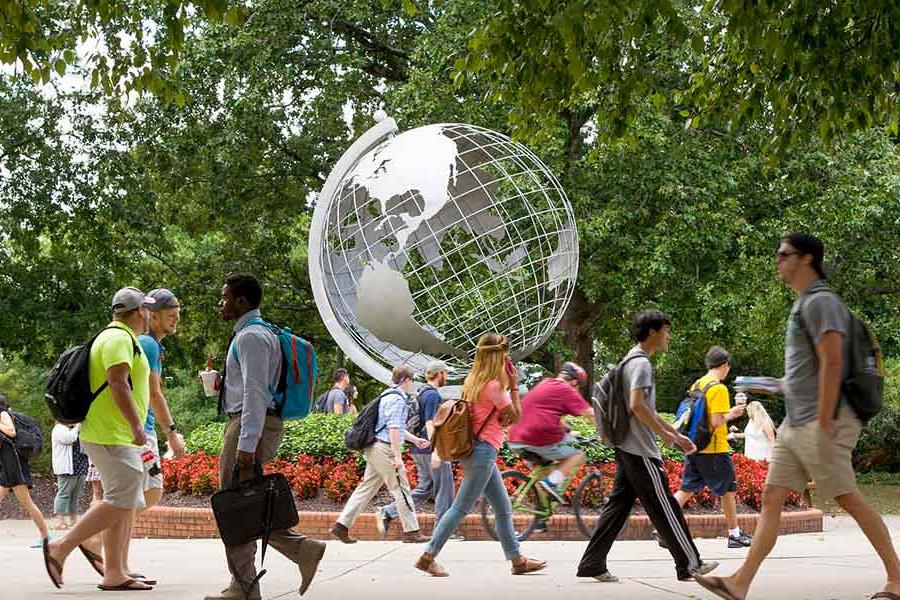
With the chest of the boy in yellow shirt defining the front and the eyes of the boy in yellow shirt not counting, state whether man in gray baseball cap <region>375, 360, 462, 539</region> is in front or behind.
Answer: behind

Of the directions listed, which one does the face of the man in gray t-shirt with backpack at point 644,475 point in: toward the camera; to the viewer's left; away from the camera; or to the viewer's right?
to the viewer's right

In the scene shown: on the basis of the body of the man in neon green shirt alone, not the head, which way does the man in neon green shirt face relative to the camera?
to the viewer's right

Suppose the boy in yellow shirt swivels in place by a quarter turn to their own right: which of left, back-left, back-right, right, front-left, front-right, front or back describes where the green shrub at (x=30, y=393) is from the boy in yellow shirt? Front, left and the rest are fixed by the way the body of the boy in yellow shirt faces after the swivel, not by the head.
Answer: back-right

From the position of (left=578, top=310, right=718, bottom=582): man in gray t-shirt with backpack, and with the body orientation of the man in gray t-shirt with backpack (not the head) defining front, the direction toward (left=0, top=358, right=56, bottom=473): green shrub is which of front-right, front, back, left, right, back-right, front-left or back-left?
back-left

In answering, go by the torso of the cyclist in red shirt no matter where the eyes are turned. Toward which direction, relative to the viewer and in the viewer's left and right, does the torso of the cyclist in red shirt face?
facing to the right of the viewer

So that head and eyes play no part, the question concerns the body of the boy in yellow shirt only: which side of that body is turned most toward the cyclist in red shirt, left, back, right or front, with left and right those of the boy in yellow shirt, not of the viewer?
back

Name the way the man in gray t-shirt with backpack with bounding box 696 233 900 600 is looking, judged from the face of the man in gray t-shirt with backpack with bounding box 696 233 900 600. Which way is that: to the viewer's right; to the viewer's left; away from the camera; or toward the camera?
to the viewer's left
